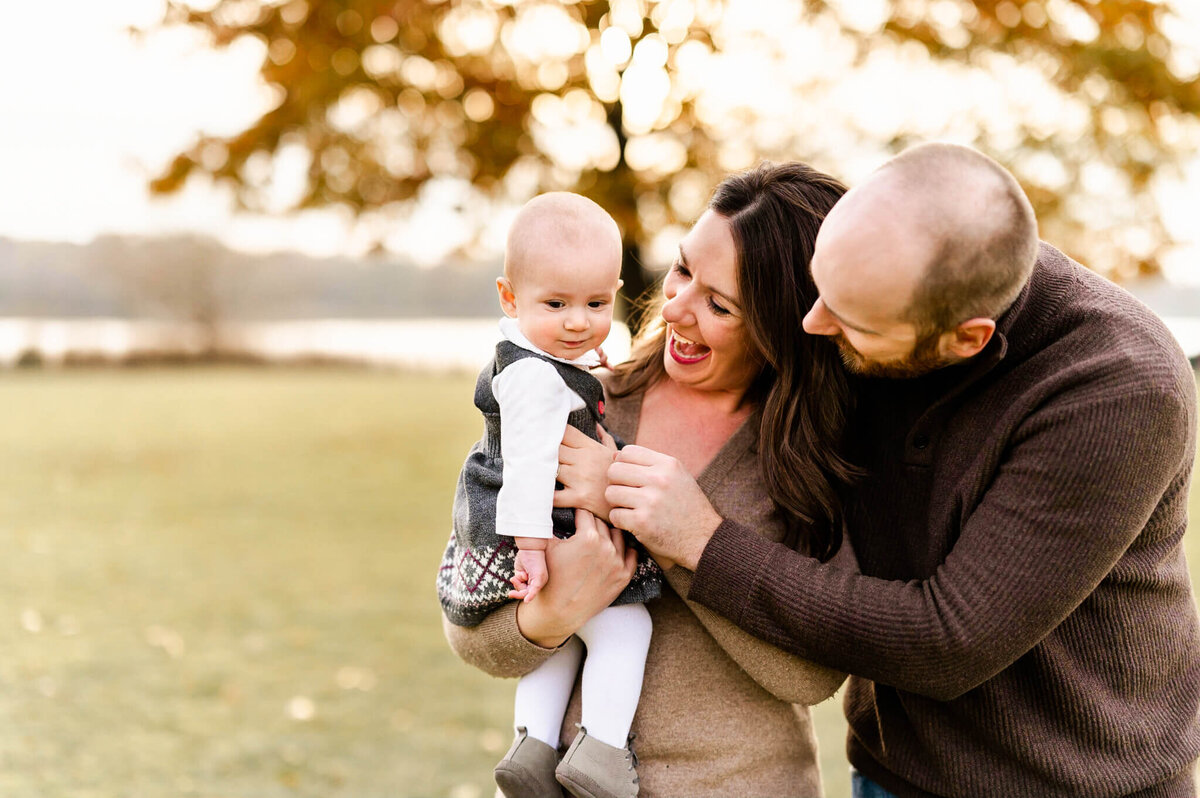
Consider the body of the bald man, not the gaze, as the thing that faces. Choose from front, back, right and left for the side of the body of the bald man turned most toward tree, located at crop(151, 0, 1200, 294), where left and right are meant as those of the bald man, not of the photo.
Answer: right

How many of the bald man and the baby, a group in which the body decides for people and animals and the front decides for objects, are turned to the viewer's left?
1

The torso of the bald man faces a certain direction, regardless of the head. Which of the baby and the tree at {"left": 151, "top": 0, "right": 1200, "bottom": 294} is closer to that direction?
the baby

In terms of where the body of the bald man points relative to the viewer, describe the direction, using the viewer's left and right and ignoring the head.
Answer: facing to the left of the viewer

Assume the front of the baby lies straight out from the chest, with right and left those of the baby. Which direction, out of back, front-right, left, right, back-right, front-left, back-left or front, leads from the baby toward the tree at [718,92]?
back-left

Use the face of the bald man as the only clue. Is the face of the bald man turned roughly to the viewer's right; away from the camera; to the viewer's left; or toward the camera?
to the viewer's left

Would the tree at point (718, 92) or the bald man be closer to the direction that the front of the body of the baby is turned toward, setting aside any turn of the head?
the bald man

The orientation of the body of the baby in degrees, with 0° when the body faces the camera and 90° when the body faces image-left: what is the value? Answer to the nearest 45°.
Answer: approximately 315°

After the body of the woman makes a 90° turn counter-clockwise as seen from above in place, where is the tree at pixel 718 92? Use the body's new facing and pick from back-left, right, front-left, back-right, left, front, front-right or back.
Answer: back-left
